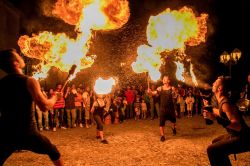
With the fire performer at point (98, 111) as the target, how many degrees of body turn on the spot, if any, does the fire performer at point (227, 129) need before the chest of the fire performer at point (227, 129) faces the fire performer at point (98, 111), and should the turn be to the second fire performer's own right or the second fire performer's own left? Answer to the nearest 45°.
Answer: approximately 45° to the second fire performer's own right

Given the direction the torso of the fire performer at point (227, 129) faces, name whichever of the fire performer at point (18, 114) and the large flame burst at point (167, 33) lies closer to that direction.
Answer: the fire performer

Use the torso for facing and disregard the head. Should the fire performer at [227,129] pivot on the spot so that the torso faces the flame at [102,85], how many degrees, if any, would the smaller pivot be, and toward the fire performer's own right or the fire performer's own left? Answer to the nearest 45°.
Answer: approximately 45° to the fire performer's own right

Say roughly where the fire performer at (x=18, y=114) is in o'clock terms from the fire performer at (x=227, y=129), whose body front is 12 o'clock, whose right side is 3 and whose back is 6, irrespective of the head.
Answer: the fire performer at (x=18, y=114) is roughly at 11 o'clock from the fire performer at (x=227, y=129).

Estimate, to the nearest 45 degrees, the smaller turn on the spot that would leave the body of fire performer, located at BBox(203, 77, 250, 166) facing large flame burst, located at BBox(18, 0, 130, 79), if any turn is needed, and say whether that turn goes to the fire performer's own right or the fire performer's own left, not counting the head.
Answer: approximately 45° to the fire performer's own right

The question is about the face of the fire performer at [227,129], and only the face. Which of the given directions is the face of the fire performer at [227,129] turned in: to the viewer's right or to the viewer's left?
to the viewer's left

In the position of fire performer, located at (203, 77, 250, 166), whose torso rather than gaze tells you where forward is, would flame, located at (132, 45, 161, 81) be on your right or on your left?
on your right

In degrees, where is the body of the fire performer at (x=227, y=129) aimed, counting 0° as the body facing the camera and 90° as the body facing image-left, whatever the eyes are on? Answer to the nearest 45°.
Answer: approximately 90°

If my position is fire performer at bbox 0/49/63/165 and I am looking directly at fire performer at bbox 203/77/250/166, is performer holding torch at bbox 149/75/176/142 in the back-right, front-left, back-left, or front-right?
front-left

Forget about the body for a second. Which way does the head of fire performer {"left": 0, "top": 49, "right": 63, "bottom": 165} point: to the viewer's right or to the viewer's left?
to the viewer's right
